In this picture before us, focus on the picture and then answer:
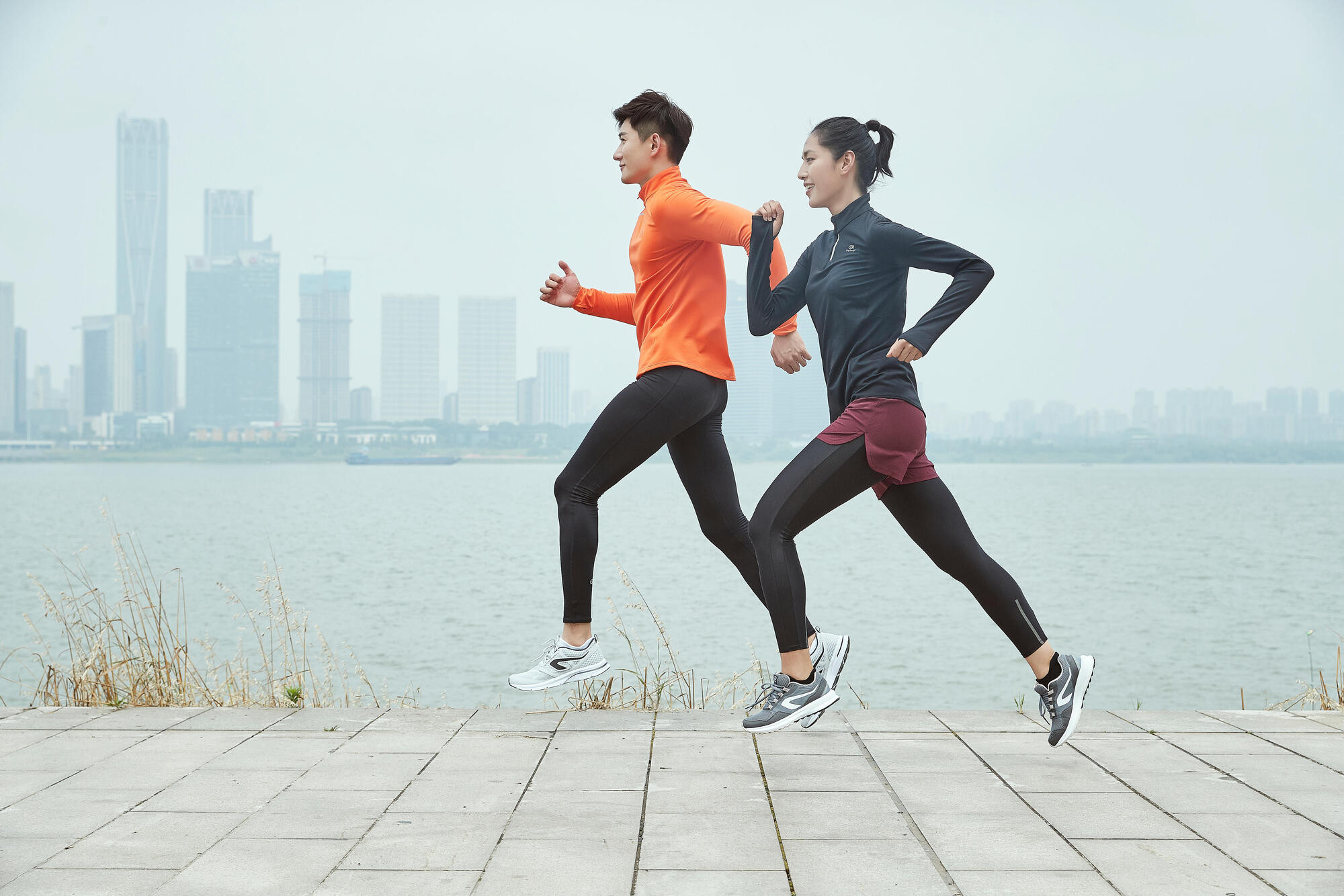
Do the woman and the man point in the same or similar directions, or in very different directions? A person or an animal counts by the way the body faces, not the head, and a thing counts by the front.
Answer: same or similar directions

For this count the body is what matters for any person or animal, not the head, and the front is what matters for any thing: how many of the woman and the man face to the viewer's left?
2

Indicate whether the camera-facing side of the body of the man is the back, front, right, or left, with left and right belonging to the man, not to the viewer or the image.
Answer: left

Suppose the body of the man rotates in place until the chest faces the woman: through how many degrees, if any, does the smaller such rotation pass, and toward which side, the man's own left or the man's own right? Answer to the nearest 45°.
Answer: approximately 135° to the man's own left

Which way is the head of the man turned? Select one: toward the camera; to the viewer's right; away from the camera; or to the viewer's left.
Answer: to the viewer's left

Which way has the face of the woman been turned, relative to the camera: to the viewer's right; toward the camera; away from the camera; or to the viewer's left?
to the viewer's left

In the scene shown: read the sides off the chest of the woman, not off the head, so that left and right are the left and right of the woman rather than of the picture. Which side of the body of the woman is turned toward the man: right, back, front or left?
front

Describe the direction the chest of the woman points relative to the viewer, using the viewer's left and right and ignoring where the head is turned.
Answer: facing to the left of the viewer
